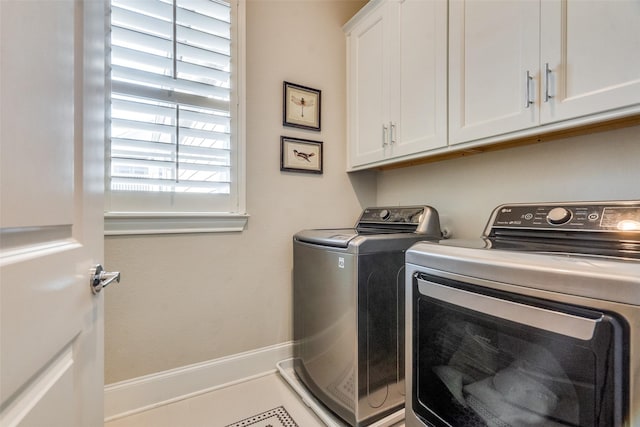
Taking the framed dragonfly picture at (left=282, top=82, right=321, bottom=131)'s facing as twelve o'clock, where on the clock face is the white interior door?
The white interior door is roughly at 2 o'clock from the framed dragonfly picture.

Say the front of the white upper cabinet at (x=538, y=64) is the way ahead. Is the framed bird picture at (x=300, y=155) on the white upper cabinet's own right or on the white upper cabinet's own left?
on the white upper cabinet's own right

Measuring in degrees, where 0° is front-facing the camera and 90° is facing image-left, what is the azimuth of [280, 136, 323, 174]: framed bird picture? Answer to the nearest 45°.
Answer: approximately 315°
